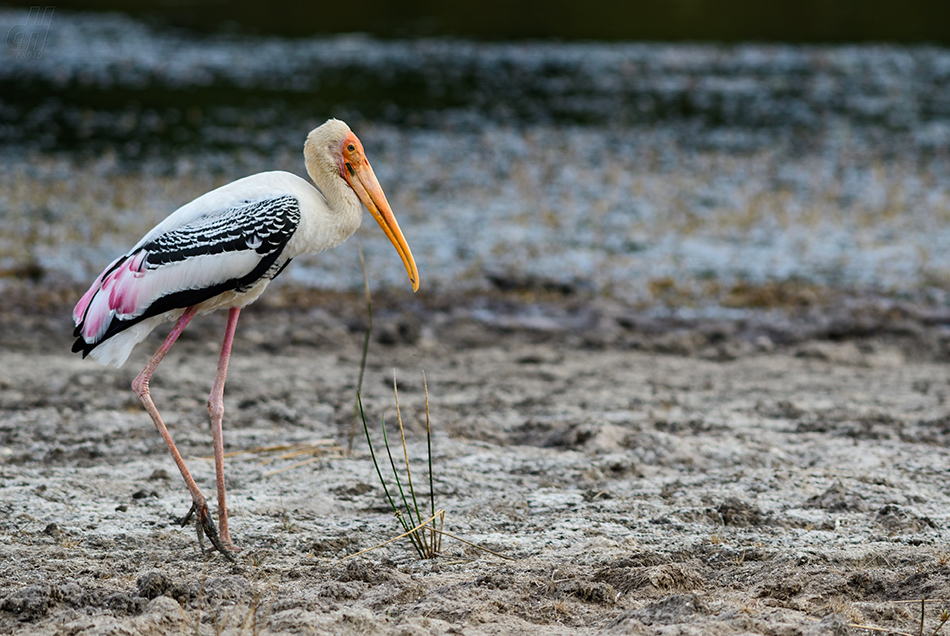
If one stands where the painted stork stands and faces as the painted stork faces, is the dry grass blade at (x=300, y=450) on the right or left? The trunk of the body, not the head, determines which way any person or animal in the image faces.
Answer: on its left

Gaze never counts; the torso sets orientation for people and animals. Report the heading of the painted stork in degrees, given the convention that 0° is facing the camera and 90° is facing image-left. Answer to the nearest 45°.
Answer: approximately 270°
